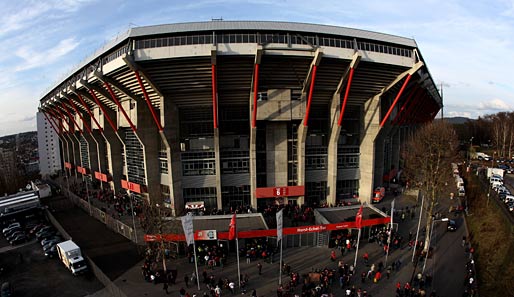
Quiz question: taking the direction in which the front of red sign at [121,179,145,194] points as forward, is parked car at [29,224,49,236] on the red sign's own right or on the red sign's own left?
on the red sign's own right

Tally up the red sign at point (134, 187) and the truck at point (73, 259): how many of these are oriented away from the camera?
0

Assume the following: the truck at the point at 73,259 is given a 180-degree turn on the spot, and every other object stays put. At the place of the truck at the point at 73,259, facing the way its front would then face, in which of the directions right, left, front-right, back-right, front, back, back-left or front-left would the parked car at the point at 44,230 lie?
front-right

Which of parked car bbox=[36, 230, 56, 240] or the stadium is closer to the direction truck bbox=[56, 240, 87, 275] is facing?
the stadium

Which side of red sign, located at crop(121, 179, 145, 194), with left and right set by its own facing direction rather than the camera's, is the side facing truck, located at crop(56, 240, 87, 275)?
front

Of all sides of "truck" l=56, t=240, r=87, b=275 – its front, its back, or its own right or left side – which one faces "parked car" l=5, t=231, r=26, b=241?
back

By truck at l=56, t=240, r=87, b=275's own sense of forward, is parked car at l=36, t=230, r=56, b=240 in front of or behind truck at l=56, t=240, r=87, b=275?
behind

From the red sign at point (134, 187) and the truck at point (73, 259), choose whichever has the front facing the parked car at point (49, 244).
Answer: the red sign

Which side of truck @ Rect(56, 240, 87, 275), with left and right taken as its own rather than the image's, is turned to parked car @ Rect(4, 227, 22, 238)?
back

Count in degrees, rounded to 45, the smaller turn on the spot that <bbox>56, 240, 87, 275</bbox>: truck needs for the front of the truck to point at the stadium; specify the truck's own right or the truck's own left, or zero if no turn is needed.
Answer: approximately 45° to the truck's own left

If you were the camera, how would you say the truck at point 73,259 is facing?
facing the viewer and to the right of the viewer

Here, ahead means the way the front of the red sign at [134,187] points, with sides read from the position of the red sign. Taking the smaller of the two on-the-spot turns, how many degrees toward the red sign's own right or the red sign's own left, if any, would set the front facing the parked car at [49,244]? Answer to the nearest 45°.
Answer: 0° — it already faces it

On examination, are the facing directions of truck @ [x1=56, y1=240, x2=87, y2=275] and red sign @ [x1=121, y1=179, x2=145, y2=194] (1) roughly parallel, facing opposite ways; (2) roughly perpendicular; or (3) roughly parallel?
roughly perpendicular

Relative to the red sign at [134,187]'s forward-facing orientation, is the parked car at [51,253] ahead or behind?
ahead

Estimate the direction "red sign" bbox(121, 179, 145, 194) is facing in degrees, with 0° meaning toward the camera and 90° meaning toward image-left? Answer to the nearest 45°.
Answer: approximately 45°

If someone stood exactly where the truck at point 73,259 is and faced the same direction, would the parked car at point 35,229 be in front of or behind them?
behind

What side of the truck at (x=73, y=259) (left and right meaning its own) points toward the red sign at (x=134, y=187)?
left
